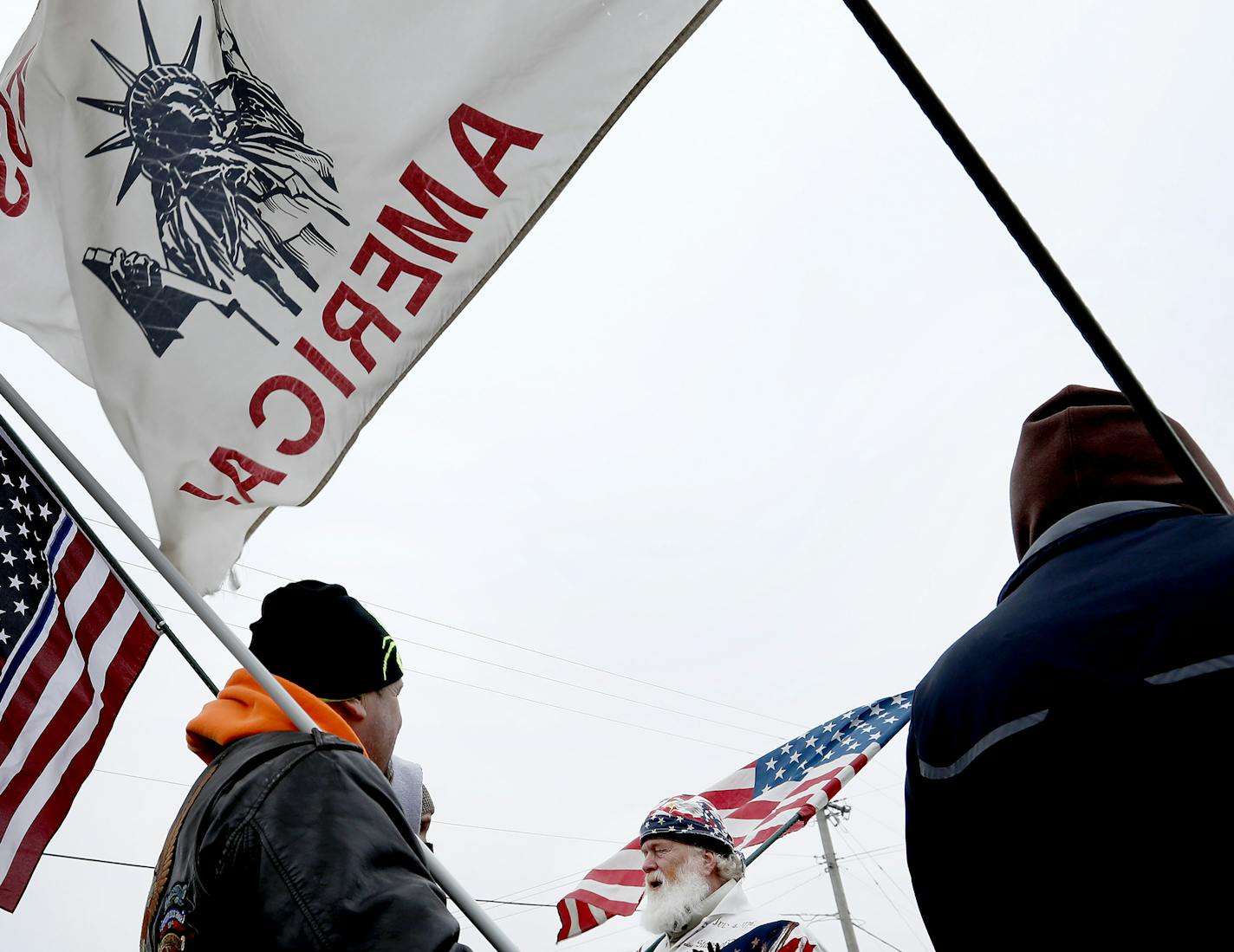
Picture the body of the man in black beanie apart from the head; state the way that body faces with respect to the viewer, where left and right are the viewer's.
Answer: facing away from the viewer and to the right of the viewer

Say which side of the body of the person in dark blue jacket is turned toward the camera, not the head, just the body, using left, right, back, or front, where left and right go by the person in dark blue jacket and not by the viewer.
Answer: back

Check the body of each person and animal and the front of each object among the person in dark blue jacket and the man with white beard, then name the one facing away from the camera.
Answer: the person in dark blue jacket

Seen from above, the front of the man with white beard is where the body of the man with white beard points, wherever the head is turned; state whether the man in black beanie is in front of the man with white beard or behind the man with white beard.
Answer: in front

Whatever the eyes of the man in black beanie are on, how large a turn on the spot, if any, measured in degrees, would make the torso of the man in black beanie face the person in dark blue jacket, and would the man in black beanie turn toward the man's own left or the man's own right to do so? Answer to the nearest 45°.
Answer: approximately 90° to the man's own right

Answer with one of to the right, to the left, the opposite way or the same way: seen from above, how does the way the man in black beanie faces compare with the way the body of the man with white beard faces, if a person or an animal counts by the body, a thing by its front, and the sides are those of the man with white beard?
the opposite way

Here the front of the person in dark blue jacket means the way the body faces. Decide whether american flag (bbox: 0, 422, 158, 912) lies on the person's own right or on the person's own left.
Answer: on the person's own left

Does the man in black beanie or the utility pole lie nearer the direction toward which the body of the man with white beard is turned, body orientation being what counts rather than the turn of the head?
the man in black beanie

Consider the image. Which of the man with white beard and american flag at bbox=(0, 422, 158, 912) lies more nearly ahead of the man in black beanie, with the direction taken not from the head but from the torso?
the man with white beard

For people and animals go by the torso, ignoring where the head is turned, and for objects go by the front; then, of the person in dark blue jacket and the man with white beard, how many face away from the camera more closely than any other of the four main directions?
1

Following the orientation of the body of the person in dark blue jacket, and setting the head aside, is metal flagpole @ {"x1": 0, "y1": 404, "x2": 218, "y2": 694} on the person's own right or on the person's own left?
on the person's own left
